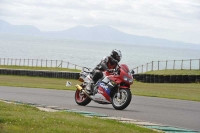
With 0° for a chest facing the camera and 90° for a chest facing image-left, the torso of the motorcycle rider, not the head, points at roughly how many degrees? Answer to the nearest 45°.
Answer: approximately 315°
